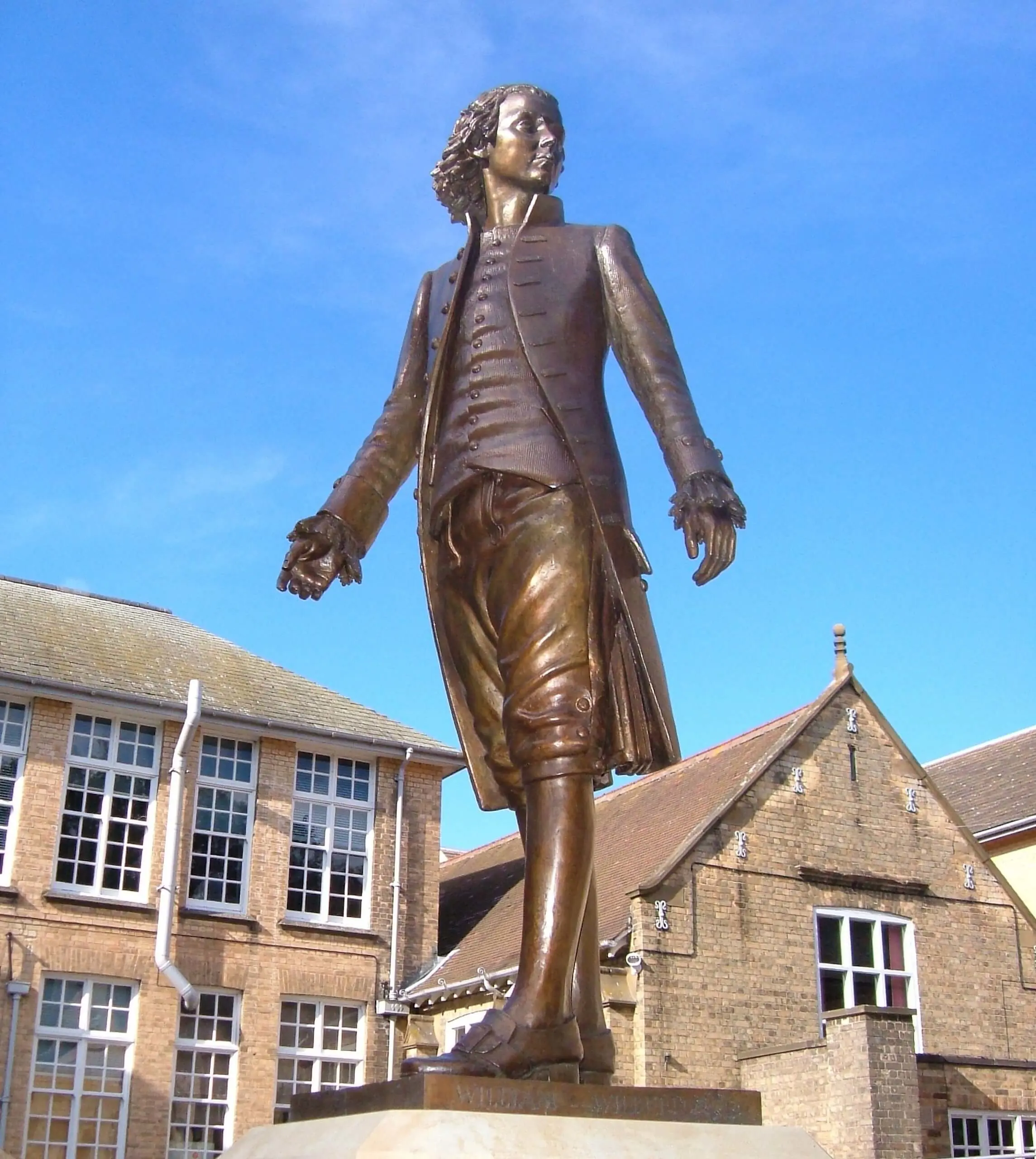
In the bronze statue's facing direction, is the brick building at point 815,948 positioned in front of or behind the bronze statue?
behind

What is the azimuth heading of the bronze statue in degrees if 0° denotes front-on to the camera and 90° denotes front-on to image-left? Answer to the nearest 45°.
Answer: approximately 45°

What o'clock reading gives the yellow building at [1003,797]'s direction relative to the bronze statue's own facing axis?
The yellow building is roughly at 5 o'clock from the bronze statue.

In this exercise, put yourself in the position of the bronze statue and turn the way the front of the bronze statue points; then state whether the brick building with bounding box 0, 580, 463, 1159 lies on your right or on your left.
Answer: on your right
